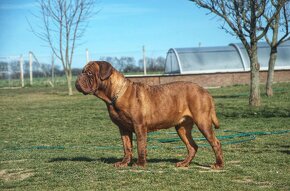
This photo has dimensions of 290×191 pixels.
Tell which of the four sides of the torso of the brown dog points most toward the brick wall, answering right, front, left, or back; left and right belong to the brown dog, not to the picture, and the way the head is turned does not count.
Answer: right

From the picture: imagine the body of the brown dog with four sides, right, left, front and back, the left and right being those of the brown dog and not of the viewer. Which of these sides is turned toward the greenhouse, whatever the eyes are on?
right

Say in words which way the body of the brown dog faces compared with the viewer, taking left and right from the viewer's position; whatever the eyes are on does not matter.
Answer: facing to the left of the viewer
